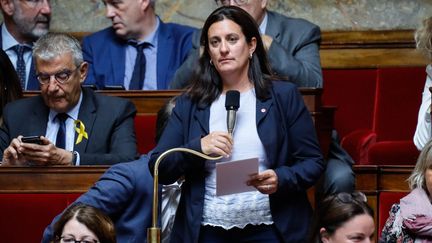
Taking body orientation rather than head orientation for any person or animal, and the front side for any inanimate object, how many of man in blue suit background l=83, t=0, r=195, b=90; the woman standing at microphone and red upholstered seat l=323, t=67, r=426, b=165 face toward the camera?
3

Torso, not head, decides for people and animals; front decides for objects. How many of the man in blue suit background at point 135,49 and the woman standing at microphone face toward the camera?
2

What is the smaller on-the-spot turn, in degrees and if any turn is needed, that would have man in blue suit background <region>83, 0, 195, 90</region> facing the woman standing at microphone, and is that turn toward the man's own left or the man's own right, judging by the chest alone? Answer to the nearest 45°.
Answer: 0° — they already face them

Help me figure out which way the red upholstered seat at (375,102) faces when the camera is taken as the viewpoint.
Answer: facing the viewer

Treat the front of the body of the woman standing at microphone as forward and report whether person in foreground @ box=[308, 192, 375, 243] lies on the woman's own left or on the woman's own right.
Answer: on the woman's own left

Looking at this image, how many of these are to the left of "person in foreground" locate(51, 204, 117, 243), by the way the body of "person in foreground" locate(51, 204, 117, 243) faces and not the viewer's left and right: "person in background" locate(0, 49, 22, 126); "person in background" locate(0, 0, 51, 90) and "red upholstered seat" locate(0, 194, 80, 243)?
0

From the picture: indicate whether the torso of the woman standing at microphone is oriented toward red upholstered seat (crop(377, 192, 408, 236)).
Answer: no

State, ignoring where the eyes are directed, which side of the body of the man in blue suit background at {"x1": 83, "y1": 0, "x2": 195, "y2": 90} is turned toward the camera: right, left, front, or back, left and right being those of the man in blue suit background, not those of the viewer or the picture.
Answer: front

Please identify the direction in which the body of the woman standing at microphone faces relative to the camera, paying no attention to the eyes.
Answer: toward the camera

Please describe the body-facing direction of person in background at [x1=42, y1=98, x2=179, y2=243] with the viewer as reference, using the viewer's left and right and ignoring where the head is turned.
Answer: facing the viewer and to the right of the viewer

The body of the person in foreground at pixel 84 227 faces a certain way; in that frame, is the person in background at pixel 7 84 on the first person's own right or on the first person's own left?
on the first person's own right
